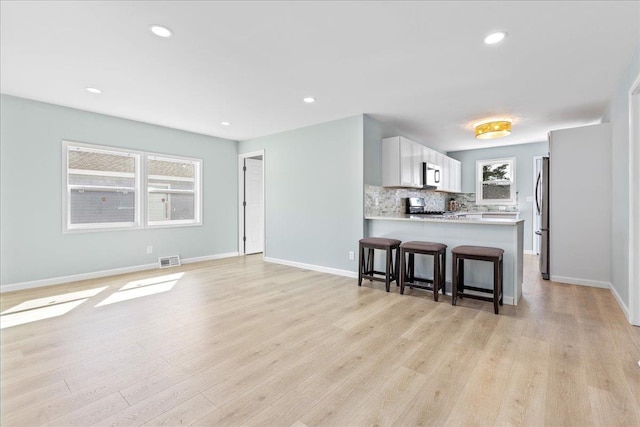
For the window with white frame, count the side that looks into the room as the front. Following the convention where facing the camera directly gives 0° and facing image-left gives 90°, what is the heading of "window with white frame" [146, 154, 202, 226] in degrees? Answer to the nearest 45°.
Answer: approximately 315°

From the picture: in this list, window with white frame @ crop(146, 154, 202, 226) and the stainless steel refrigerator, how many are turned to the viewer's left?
1

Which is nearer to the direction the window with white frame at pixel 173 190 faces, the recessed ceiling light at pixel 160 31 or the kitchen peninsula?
the kitchen peninsula

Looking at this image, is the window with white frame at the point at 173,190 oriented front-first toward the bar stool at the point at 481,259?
yes

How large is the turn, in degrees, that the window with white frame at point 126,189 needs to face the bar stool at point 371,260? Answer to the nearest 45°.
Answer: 0° — it already faces it

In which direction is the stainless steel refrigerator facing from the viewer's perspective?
to the viewer's left

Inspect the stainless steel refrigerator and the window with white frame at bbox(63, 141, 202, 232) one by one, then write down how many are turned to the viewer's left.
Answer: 1

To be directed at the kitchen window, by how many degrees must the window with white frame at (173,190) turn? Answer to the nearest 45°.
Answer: approximately 45° to its left

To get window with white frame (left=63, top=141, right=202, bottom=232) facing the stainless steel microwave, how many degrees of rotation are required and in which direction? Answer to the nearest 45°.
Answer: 0° — it already faces it

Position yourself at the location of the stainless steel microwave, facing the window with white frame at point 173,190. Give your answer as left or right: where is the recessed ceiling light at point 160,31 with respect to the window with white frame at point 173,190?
left

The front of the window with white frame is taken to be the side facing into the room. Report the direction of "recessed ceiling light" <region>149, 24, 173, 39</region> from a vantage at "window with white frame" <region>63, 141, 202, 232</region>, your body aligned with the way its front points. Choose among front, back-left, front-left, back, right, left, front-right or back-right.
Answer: front-right
